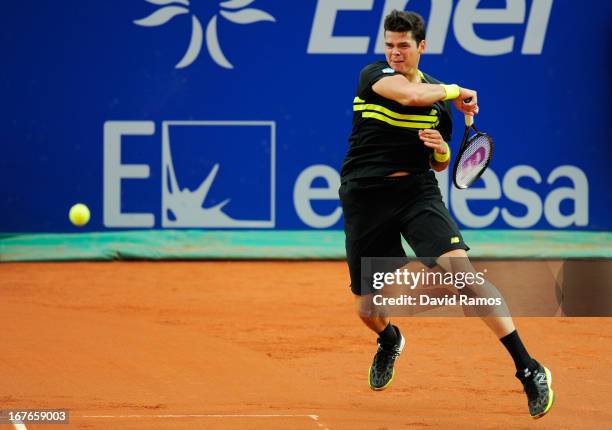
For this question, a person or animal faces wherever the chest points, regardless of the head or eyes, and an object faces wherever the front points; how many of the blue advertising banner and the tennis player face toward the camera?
2

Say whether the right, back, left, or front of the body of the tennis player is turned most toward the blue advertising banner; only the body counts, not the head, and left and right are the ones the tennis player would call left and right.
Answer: back

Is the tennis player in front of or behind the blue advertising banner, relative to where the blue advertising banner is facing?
in front

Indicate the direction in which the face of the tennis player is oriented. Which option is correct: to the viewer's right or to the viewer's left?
to the viewer's left

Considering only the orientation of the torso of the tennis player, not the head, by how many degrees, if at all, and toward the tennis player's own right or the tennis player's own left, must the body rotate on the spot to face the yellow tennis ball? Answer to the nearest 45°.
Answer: approximately 135° to the tennis player's own right
